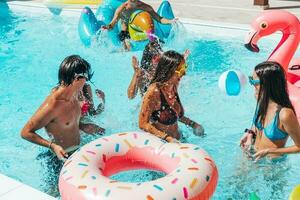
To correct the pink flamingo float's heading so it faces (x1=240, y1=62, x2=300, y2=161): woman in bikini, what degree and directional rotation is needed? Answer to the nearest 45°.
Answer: approximately 90° to its left

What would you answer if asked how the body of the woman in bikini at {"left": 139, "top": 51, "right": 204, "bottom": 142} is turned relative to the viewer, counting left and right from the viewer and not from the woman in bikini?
facing the viewer and to the right of the viewer

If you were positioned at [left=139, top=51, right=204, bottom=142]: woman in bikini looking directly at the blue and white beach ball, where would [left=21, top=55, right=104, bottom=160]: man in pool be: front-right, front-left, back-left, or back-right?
back-left

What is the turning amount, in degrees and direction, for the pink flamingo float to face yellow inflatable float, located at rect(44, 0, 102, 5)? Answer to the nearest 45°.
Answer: approximately 45° to its right

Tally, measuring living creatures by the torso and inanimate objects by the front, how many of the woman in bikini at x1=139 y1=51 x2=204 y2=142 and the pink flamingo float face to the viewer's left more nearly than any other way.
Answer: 1

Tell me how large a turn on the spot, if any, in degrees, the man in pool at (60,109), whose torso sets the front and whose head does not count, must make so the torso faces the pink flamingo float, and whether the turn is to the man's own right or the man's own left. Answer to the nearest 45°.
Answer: approximately 90° to the man's own left

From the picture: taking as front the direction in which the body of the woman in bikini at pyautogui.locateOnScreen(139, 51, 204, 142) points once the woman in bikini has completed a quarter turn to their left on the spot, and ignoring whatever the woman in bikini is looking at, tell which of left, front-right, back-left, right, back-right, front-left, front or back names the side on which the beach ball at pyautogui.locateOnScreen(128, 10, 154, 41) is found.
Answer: front-left

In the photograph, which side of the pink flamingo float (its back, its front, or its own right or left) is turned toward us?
left

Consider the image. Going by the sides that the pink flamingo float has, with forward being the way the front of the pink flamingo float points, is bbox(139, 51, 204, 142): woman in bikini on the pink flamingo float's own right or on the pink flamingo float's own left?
on the pink flamingo float's own left

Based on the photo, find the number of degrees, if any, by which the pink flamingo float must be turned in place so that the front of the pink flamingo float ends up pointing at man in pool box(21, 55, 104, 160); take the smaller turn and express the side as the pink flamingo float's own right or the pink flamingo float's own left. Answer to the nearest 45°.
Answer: approximately 45° to the pink flamingo float's own left

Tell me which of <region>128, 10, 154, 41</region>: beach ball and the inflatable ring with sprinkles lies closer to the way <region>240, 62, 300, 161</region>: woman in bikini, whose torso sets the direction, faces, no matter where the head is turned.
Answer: the inflatable ring with sprinkles

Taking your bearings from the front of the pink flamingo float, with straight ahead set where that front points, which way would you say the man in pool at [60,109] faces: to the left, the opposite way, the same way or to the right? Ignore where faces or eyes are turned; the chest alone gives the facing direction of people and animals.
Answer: the opposite way

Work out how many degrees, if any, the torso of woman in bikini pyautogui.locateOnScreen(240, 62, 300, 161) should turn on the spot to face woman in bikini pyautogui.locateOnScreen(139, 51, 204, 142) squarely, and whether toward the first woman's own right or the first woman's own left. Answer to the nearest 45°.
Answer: approximately 45° to the first woman's own right

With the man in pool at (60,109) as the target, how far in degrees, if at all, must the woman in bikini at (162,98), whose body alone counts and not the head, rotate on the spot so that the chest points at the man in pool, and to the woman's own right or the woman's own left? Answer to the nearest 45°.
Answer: approximately 90° to the woman's own right

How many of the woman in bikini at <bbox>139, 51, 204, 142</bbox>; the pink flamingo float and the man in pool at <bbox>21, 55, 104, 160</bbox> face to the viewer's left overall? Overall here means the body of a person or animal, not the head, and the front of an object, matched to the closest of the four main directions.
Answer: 1

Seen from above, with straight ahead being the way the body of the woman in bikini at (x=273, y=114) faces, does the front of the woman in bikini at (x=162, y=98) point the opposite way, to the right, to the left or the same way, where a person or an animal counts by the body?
to the left

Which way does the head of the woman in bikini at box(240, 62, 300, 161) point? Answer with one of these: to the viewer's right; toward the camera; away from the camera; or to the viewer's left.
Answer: to the viewer's left

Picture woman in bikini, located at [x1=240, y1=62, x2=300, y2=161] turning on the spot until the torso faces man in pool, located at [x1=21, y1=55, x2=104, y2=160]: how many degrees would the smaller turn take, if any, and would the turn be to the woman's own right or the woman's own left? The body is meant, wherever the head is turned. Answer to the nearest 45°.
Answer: approximately 45° to the woman's own right
